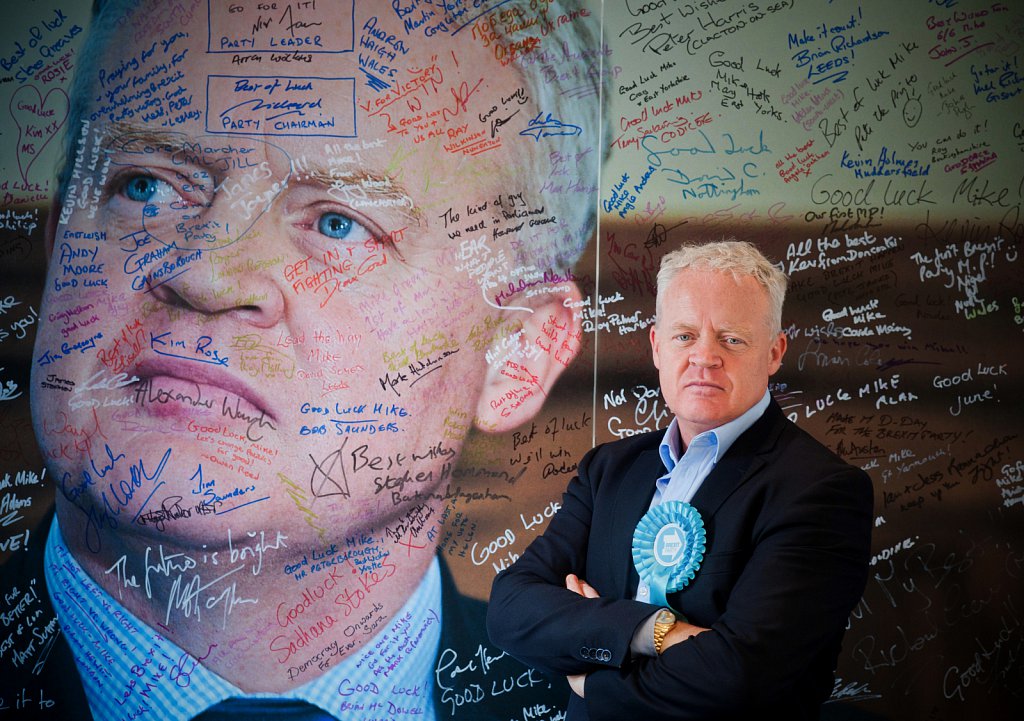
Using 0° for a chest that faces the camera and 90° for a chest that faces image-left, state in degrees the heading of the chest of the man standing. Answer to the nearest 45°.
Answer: approximately 45°
